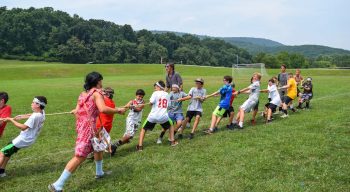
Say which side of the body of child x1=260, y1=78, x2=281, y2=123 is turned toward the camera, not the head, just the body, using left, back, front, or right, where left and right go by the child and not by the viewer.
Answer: left

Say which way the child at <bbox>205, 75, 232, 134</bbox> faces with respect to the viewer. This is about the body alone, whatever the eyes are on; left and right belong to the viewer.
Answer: facing to the left of the viewer

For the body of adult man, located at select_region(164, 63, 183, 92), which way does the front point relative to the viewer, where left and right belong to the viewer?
facing the viewer and to the left of the viewer

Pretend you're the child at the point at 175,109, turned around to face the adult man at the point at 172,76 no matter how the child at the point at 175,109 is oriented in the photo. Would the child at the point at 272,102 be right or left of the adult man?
right

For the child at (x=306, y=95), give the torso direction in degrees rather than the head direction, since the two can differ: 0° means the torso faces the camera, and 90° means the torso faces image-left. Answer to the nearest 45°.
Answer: approximately 45°

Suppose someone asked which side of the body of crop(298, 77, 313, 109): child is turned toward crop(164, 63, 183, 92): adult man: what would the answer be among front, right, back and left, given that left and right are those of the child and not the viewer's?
front

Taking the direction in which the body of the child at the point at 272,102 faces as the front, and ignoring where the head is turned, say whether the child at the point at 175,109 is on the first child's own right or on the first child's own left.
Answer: on the first child's own left

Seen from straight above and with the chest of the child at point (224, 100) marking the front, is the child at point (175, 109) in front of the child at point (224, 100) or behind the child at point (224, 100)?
in front

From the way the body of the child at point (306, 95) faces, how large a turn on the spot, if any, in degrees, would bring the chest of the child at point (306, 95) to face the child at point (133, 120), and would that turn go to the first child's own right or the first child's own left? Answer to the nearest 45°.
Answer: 0° — they already face them
